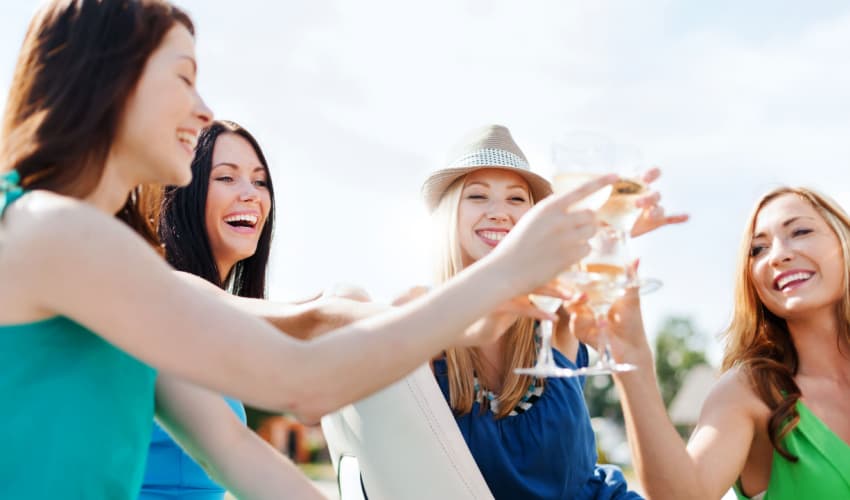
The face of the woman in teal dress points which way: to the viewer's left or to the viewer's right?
to the viewer's right

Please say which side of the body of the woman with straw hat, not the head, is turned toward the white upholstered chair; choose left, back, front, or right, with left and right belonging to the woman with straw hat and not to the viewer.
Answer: front

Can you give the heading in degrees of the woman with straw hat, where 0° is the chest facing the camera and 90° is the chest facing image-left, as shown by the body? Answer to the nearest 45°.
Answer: approximately 0°

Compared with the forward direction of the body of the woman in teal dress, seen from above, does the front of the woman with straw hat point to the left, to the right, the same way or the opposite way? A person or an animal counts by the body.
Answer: to the right

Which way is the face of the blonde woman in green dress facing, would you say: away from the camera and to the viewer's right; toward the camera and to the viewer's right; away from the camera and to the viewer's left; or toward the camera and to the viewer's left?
toward the camera and to the viewer's left

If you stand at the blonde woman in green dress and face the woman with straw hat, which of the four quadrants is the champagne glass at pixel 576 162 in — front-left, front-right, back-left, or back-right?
front-left

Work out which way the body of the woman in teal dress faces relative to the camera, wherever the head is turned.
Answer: to the viewer's right

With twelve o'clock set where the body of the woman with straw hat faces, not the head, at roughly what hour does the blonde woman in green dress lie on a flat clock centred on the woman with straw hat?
The blonde woman in green dress is roughly at 9 o'clock from the woman with straw hat.

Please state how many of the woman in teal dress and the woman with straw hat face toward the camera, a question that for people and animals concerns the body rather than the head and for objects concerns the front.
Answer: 1

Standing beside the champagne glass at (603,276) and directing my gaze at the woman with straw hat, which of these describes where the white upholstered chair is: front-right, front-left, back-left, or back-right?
front-left

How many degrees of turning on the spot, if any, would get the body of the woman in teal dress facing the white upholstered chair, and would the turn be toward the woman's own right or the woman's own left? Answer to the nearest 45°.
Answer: approximately 45° to the woman's own left

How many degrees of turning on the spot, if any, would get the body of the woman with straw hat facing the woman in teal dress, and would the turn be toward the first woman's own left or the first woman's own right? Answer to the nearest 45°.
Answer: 0° — they already face them

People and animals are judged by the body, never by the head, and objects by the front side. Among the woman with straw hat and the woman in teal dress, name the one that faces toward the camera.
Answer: the woman with straw hat

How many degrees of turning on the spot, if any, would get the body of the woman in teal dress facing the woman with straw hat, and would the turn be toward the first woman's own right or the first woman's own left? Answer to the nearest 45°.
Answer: approximately 45° to the first woman's own left
